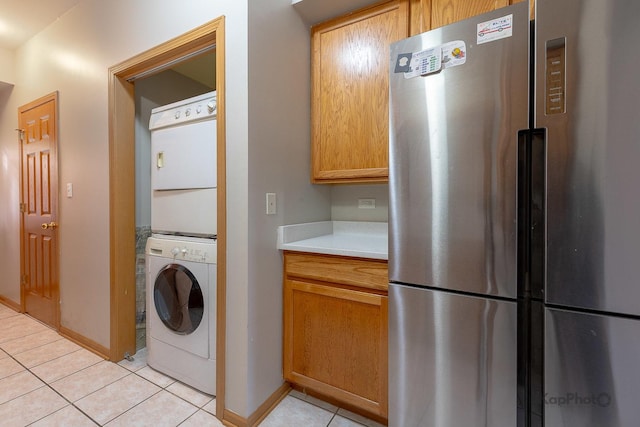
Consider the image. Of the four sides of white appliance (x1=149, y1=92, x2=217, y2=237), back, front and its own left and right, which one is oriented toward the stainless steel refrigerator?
left

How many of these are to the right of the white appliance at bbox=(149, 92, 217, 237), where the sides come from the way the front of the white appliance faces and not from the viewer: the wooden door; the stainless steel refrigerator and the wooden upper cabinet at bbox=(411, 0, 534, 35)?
1

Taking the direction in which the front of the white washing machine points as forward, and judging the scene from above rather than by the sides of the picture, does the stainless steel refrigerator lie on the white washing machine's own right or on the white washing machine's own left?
on the white washing machine's own left

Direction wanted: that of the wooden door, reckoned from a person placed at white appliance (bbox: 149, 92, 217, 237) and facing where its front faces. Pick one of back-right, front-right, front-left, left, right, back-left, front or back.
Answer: right

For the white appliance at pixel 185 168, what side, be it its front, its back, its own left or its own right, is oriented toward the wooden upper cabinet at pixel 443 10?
left

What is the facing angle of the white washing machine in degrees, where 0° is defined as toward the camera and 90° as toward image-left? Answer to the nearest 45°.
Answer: approximately 45°
